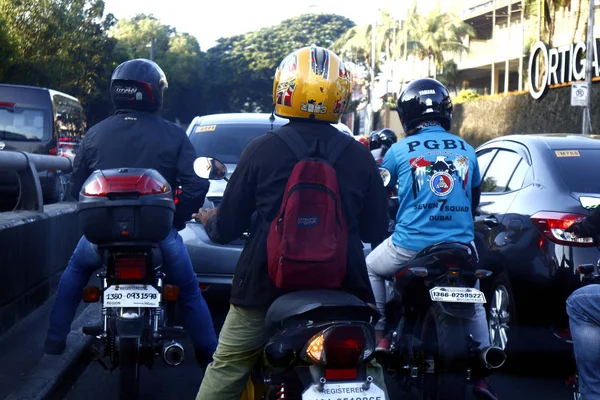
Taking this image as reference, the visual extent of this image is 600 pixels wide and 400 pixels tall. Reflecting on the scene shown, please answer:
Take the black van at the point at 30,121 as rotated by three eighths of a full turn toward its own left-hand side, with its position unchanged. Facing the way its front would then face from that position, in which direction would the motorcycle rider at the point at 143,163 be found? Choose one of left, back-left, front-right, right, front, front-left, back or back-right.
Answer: left

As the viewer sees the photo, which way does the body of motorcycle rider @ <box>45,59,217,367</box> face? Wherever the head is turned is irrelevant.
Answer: away from the camera

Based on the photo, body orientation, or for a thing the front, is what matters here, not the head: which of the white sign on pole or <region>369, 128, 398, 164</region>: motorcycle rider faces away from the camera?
the motorcycle rider

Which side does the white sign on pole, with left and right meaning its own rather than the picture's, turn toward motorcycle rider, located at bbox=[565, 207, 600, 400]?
front

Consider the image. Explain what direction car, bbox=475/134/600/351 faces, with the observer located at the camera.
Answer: facing away from the viewer and to the left of the viewer

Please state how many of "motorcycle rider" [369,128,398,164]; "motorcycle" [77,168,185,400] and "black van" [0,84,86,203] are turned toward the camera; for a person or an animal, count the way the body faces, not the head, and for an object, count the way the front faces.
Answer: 0

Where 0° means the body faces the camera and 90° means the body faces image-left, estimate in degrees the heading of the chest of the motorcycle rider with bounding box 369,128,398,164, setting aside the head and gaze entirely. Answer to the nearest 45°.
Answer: approximately 180°

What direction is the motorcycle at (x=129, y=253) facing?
away from the camera

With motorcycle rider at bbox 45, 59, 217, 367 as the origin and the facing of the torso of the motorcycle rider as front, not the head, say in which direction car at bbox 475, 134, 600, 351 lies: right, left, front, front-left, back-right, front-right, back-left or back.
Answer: right

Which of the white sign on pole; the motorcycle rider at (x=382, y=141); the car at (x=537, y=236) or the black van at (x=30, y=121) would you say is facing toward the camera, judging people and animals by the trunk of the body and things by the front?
the white sign on pole

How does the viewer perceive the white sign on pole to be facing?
facing the viewer

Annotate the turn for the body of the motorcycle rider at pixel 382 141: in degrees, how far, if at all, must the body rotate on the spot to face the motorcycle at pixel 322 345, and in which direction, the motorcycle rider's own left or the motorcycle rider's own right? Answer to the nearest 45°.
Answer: approximately 180°

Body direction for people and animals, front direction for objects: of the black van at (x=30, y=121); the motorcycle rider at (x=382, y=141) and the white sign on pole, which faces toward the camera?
the white sign on pole

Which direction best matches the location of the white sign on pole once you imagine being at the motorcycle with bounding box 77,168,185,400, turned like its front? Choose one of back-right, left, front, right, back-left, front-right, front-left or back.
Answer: front-right

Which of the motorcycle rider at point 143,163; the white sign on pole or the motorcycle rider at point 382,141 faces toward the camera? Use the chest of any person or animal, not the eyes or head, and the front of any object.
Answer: the white sign on pole

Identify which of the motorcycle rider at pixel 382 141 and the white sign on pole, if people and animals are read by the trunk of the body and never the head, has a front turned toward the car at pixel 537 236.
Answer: the white sign on pole

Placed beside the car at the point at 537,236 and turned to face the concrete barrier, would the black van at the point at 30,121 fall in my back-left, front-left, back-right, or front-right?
front-right

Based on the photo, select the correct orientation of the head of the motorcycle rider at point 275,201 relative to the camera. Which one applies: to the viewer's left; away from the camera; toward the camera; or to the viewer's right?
away from the camera

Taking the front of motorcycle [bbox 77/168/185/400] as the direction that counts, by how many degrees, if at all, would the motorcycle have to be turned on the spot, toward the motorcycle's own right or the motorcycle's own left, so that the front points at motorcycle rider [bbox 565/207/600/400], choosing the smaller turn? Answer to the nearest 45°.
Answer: approximately 90° to the motorcycle's own right

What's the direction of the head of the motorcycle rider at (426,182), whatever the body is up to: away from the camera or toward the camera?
away from the camera
